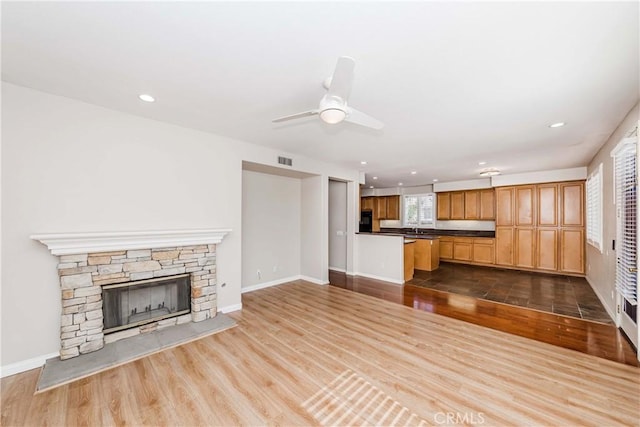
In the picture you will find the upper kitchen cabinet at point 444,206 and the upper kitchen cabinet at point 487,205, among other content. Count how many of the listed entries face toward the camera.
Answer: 2

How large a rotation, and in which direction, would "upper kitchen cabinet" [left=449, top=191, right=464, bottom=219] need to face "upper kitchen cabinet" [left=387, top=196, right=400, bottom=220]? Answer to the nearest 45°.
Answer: approximately 90° to its right

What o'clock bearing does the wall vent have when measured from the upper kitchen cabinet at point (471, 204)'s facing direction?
The wall vent is roughly at 1 o'clock from the upper kitchen cabinet.

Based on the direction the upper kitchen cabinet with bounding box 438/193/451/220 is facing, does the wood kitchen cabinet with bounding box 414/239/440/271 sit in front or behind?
in front

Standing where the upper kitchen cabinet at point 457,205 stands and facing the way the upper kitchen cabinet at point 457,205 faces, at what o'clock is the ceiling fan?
The ceiling fan is roughly at 12 o'clock from the upper kitchen cabinet.

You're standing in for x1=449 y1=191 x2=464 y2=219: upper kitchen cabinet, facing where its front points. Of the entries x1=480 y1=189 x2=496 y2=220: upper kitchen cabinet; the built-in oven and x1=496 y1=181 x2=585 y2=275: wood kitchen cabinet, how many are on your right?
1

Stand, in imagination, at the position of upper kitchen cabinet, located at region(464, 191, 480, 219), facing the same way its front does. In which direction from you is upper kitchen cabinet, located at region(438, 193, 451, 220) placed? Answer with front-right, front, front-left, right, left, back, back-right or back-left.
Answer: right
